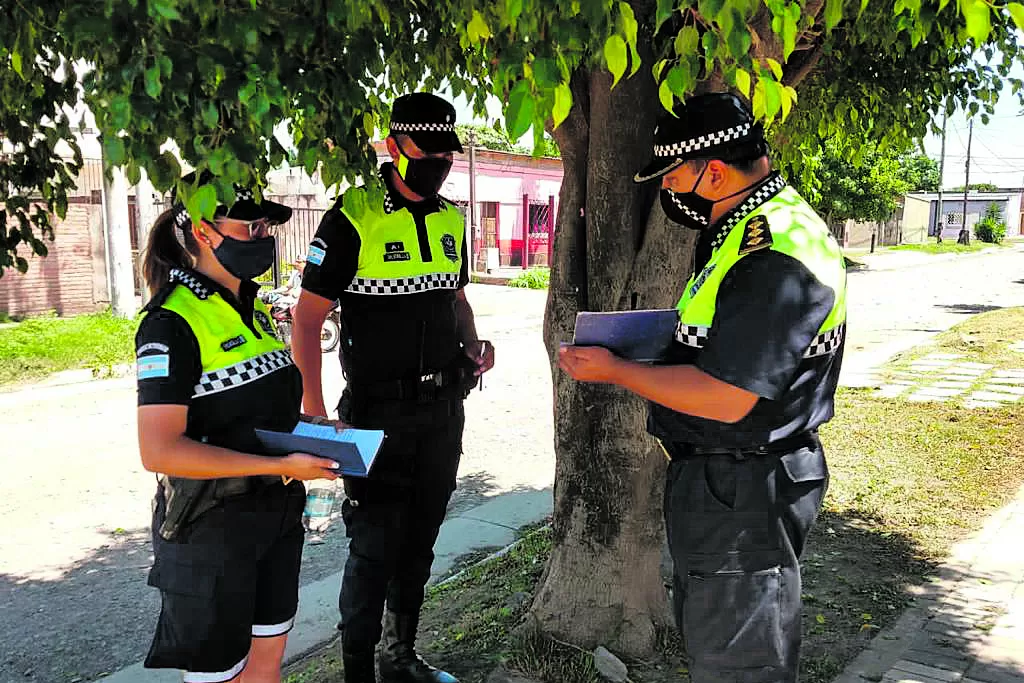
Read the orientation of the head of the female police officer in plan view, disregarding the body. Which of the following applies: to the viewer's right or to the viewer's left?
to the viewer's right

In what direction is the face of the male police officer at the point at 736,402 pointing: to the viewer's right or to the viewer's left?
to the viewer's left

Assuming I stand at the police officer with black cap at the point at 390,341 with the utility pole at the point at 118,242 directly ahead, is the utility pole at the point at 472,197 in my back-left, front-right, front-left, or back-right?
front-right

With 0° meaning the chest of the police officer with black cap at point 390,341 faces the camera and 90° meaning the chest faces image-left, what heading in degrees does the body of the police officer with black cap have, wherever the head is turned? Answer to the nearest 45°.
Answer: approximately 315°

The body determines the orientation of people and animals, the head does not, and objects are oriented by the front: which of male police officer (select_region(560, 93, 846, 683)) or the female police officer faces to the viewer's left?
the male police officer

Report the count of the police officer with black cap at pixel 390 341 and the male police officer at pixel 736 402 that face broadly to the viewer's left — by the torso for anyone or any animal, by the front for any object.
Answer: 1

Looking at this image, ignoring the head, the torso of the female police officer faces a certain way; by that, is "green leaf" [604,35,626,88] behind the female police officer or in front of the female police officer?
in front

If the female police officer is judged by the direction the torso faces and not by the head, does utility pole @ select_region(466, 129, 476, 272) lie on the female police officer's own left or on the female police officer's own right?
on the female police officer's own left

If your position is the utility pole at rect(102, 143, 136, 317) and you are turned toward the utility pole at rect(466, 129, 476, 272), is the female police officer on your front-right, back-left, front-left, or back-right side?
back-right

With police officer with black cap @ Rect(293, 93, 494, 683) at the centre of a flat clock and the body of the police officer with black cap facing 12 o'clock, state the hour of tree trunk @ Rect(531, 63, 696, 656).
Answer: The tree trunk is roughly at 10 o'clock from the police officer with black cap.

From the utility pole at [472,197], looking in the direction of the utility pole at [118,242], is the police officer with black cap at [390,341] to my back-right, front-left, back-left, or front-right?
front-left

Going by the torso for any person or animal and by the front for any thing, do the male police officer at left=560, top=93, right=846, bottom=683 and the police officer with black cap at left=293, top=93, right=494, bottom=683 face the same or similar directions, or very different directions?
very different directions

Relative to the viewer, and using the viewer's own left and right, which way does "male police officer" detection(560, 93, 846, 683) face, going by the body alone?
facing to the left of the viewer
